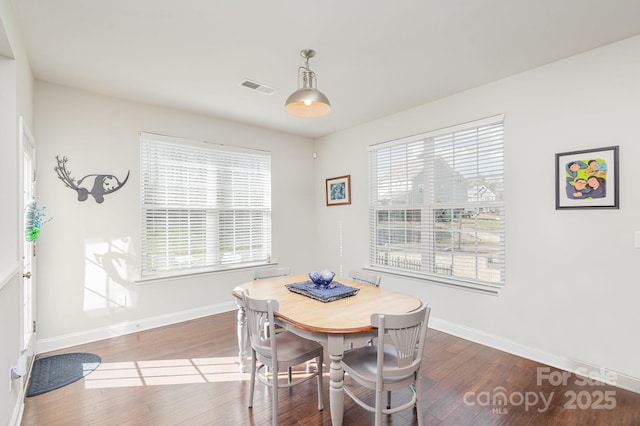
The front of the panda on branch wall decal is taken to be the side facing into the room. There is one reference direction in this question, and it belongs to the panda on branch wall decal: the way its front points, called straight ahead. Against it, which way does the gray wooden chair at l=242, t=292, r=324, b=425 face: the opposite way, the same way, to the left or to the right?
to the left

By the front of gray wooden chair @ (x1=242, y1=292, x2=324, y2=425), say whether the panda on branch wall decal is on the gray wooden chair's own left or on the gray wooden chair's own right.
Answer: on the gray wooden chair's own left

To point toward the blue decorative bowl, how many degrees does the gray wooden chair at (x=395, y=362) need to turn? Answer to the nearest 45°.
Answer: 0° — it already faces it

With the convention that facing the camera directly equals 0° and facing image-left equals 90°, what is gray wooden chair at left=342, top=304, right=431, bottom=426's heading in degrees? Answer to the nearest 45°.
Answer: approximately 135°

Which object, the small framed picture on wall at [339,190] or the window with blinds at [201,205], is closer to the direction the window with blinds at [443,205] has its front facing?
the window with blinds

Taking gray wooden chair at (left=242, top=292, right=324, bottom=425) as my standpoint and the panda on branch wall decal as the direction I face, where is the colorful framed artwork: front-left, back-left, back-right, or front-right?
back-right

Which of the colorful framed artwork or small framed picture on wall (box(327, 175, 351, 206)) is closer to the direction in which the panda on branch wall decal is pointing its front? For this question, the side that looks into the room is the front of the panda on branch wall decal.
the colorful framed artwork

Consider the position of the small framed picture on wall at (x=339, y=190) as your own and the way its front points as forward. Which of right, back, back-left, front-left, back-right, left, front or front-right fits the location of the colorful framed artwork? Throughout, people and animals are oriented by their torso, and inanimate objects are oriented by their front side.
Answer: left

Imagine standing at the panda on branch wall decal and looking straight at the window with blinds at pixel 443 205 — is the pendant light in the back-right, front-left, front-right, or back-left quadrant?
front-right

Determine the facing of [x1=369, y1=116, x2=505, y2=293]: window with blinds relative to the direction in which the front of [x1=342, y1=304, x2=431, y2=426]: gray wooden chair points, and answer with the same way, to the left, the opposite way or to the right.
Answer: to the left

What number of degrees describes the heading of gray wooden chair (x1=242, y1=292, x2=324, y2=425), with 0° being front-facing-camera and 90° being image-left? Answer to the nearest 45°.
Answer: approximately 225°
